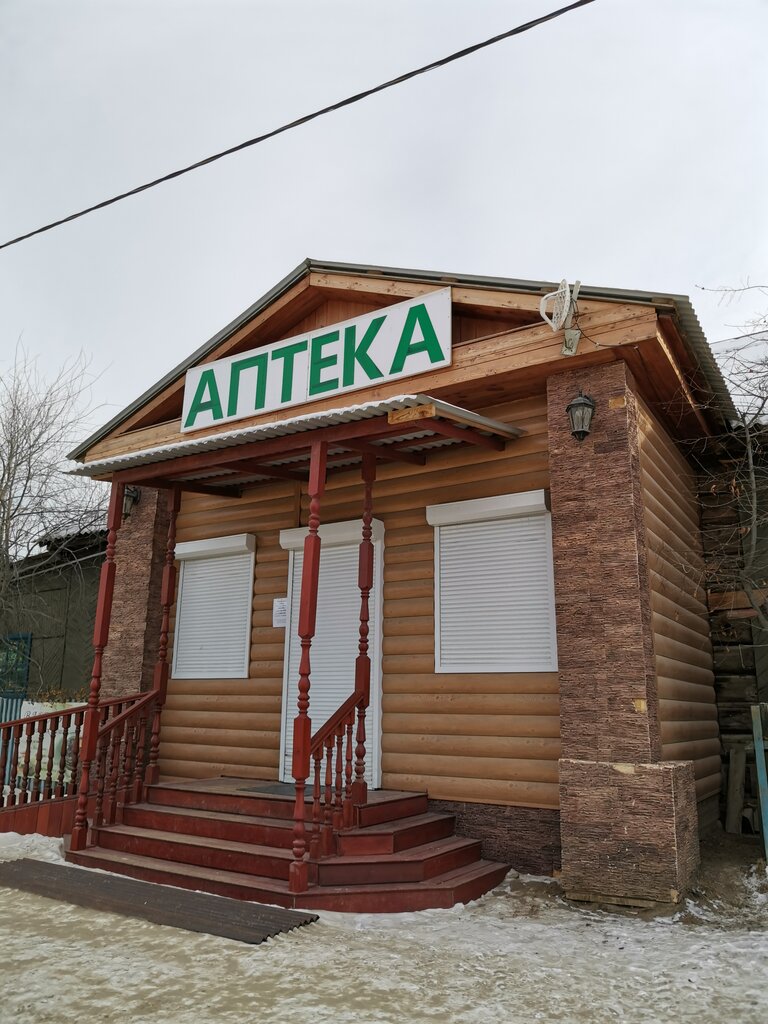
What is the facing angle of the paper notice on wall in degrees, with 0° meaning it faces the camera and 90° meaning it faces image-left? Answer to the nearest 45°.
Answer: approximately 45°

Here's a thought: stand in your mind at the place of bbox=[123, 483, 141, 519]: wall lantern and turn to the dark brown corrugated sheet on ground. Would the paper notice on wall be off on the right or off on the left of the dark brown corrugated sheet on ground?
left

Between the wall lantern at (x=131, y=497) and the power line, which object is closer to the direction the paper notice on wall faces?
the power line

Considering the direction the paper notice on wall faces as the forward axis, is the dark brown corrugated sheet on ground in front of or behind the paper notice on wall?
in front

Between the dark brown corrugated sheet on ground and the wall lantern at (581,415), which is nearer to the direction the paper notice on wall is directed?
the dark brown corrugated sheet on ground

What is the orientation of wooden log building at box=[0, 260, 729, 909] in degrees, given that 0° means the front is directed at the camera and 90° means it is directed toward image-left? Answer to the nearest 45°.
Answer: approximately 45°

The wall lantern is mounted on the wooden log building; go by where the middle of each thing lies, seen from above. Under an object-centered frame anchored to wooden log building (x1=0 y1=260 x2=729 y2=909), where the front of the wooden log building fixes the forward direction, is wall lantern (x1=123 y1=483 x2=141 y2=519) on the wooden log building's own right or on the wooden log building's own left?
on the wooden log building's own right

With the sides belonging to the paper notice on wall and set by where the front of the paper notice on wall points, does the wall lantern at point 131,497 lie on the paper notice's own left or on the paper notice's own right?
on the paper notice's own right
